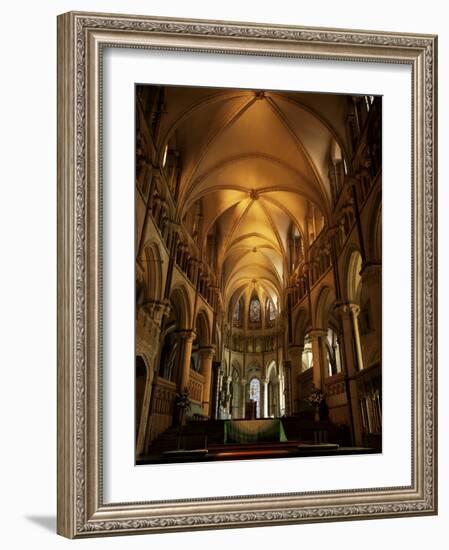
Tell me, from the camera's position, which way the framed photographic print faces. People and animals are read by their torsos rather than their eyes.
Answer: facing the viewer and to the right of the viewer
